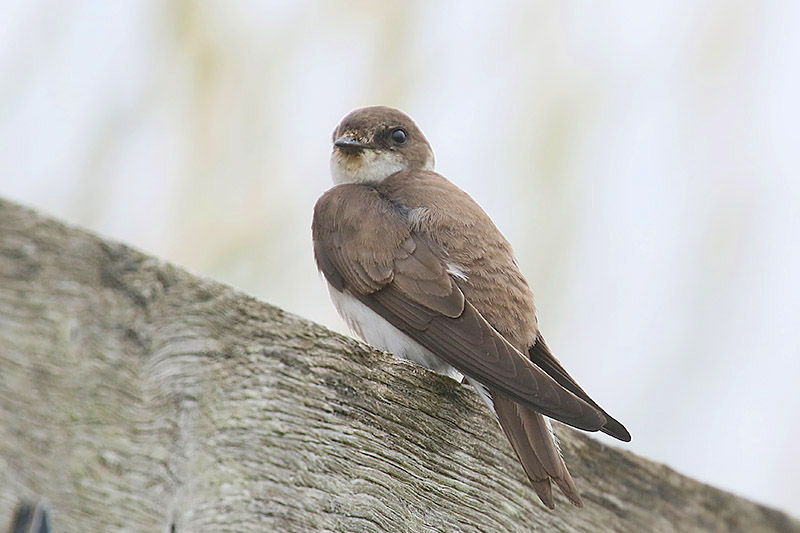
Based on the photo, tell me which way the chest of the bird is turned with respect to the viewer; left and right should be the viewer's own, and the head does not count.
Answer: facing away from the viewer and to the left of the viewer
